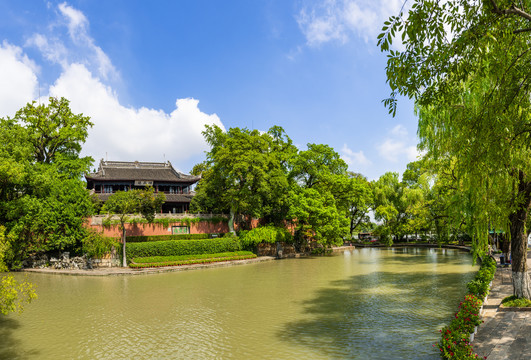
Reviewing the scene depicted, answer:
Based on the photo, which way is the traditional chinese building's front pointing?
toward the camera

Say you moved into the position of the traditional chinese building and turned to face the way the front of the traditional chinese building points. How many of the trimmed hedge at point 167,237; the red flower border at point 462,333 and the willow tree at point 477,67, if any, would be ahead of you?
3

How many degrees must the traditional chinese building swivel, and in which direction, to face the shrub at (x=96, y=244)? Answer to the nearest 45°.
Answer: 0° — it already faces it

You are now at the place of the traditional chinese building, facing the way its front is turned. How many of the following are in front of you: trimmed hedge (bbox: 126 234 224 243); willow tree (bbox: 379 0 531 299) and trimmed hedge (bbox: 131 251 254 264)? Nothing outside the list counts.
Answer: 3

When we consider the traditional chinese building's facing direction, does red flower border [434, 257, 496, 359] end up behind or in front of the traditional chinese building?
in front

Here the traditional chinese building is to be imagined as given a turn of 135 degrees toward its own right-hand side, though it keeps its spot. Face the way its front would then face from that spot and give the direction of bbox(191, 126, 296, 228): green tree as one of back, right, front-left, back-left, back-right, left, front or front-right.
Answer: back

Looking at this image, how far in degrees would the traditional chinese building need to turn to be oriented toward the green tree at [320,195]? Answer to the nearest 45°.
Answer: approximately 45° to its left

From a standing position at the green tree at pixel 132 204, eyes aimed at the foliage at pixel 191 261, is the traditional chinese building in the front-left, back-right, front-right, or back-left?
back-left

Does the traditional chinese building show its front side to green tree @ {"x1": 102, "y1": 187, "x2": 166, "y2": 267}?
yes

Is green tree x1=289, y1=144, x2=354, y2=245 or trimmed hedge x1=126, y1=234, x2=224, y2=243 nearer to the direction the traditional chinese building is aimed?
the trimmed hedge

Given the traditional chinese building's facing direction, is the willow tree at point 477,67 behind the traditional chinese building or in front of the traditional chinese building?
in front

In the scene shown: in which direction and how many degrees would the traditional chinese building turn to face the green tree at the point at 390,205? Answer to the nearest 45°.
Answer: approximately 90° to its left
